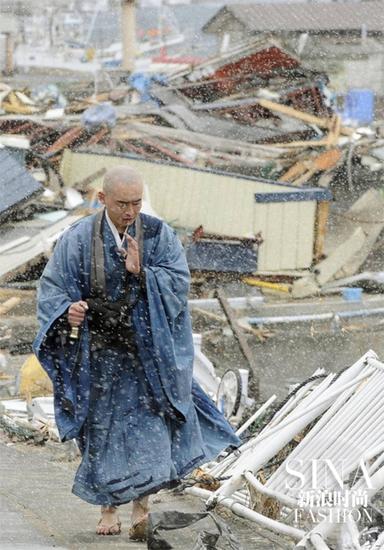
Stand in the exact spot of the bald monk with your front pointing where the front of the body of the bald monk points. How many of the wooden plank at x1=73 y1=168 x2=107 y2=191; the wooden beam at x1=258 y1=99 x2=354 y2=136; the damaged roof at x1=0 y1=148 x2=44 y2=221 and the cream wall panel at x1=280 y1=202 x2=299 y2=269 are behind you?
4

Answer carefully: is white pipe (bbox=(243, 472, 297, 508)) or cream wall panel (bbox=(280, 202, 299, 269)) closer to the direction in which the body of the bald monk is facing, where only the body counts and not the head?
the white pipe

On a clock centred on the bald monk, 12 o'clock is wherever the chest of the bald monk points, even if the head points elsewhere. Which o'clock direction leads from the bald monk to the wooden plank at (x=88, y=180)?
The wooden plank is roughly at 6 o'clock from the bald monk.

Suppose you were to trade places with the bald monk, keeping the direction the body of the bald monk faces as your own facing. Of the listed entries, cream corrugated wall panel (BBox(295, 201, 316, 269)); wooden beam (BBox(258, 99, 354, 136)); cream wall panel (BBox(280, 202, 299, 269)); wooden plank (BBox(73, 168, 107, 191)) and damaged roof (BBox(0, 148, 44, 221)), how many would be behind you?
5

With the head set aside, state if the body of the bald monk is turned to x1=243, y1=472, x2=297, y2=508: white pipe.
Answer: no

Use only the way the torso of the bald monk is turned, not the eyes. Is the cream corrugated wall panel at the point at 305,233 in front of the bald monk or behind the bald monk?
behind

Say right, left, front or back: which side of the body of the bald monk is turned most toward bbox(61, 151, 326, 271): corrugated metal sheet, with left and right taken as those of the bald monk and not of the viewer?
back

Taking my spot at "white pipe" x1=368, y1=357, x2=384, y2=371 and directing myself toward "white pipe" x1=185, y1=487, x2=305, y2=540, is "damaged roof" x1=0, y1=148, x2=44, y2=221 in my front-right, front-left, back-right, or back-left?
back-right

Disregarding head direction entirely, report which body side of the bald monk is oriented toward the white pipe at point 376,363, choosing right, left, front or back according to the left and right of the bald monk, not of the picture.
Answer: left

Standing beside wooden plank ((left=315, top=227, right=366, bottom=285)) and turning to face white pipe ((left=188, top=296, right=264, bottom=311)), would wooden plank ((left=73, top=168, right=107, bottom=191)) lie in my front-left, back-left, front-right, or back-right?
front-right

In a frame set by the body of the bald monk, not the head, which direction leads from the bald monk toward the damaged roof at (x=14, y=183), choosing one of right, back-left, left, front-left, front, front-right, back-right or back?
back

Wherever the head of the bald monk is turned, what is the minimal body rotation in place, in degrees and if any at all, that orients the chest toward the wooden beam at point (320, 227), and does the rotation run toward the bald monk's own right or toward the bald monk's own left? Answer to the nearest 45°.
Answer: approximately 180°

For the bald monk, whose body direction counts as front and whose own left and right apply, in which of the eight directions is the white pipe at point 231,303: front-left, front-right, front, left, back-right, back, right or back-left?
back

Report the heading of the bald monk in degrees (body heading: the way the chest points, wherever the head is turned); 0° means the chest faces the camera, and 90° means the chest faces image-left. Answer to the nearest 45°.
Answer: approximately 0°

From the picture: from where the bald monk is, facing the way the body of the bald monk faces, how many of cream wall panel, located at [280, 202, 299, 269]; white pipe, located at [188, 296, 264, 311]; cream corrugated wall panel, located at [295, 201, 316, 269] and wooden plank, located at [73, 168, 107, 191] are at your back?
4
